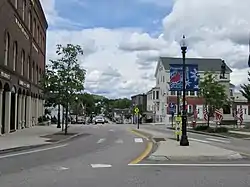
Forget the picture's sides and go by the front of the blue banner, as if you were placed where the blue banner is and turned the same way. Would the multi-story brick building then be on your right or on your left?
on your right

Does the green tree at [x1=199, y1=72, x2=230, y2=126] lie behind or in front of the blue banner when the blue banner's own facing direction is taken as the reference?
behind

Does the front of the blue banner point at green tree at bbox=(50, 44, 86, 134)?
no

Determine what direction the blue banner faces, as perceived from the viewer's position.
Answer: facing the viewer
